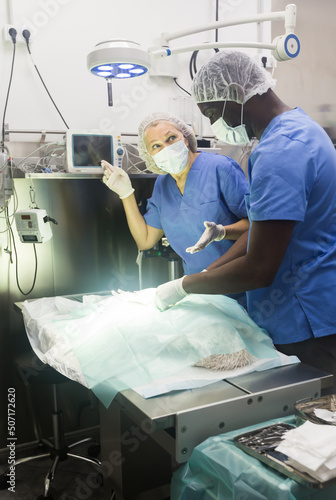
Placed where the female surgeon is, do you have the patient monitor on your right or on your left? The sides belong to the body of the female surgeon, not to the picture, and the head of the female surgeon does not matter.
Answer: on your right

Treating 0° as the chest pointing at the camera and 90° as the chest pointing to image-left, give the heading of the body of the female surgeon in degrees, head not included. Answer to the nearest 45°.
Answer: approximately 45°

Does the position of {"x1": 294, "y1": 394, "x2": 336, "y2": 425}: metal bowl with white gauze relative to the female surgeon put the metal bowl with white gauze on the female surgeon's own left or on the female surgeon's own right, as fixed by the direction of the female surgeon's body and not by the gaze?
on the female surgeon's own left

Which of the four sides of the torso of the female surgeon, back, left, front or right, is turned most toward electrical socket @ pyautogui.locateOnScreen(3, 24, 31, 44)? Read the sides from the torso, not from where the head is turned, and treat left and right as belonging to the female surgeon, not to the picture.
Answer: right

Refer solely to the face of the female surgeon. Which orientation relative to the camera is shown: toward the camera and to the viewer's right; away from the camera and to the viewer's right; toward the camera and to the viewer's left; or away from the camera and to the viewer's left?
toward the camera and to the viewer's right
